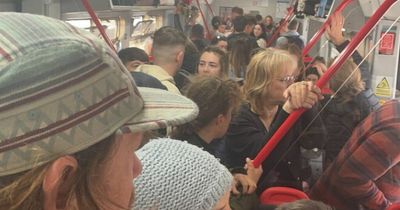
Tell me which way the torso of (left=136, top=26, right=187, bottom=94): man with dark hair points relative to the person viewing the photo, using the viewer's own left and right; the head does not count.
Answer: facing away from the viewer and to the right of the viewer

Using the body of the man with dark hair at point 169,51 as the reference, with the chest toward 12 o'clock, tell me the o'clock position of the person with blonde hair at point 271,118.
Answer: The person with blonde hair is roughly at 4 o'clock from the man with dark hair.

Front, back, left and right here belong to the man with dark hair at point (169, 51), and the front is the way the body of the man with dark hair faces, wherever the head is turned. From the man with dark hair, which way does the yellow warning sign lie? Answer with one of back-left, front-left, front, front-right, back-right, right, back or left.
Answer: front-right

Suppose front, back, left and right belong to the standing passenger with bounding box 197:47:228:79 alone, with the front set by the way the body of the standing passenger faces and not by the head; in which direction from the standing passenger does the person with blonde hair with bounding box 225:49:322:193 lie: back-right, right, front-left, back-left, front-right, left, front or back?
front-left

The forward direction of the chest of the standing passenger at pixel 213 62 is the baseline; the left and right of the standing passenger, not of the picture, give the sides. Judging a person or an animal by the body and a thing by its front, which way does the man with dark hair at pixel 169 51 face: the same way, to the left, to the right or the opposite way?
the opposite way

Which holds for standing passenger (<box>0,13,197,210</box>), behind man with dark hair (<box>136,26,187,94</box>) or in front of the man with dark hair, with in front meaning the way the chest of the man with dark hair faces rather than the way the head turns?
behind

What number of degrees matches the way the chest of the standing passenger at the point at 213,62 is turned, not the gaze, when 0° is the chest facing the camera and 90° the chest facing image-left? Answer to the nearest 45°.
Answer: approximately 45°

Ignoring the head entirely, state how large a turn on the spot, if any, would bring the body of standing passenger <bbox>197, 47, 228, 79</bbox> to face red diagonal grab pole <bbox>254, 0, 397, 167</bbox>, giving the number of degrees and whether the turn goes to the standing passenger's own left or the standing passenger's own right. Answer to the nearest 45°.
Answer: approximately 45° to the standing passenger's own left
